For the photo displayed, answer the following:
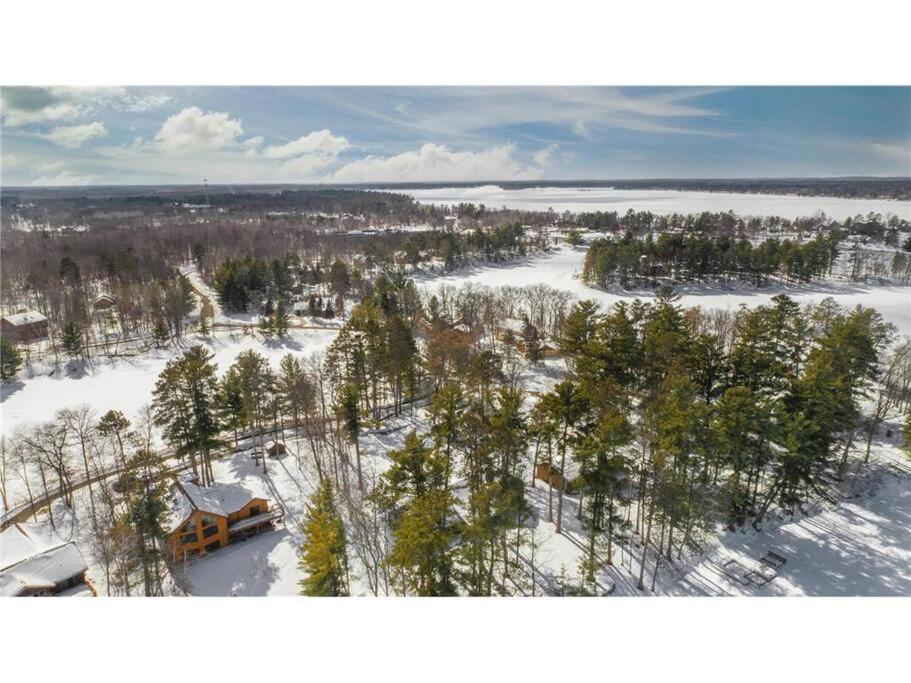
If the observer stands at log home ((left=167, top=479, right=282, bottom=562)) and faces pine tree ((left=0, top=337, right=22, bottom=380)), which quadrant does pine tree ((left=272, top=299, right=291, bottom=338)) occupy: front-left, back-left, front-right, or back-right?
front-right

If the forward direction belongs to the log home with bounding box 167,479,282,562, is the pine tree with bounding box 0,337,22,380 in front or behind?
behind

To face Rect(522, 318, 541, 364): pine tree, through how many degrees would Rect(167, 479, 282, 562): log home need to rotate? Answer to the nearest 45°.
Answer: approximately 90° to its left

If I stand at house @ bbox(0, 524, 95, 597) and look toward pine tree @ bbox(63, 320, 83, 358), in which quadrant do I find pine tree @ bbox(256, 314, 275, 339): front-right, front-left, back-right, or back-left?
front-right

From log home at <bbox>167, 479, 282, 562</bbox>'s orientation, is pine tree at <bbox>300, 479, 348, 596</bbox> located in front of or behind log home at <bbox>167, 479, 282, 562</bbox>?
in front

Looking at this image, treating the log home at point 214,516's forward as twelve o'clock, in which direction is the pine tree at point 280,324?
The pine tree is roughly at 8 o'clock from the log home.

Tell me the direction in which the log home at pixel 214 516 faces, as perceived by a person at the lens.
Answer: facing the viewer and to the right of the viewer

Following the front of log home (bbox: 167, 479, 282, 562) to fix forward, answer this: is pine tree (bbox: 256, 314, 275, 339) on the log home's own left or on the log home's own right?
on the log home's own left

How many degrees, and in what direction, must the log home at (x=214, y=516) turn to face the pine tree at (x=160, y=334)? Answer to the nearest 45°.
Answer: approximately 135° to its left
